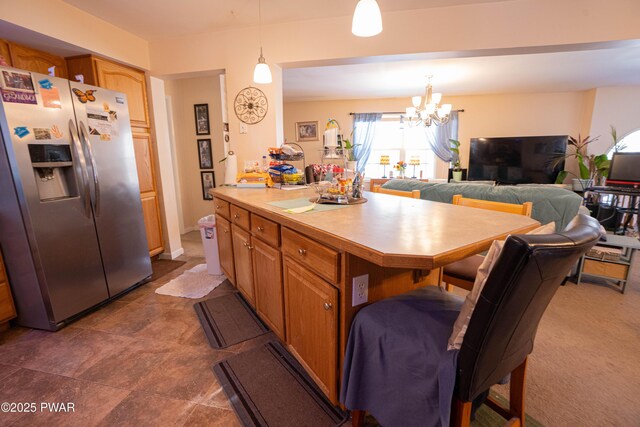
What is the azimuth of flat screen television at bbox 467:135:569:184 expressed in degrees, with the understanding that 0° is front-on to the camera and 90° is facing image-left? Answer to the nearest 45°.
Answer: approximately 0°

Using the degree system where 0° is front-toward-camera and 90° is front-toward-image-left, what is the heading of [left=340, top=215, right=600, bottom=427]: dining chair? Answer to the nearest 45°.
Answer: approximately 135°

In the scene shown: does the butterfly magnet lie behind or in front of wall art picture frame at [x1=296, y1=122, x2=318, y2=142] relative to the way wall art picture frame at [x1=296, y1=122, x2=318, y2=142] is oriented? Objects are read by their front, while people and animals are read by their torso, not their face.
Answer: in front

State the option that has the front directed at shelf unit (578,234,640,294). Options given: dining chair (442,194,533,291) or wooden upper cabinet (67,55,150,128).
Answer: the wooden upper cabinet

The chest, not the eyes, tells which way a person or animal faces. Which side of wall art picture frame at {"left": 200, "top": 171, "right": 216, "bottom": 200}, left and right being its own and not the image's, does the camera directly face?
front

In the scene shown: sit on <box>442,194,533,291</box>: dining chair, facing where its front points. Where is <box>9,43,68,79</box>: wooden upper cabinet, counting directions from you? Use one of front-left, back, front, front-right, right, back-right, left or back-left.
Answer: front-right

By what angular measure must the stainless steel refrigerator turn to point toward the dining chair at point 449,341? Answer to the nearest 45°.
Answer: approximately 45° to its right

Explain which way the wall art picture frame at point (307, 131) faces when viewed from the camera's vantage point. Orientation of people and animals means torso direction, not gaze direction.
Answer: facing the viewer

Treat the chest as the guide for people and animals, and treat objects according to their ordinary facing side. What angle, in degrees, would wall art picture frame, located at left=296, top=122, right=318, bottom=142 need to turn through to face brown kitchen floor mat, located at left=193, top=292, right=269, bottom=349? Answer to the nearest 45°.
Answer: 0° — it already faces it

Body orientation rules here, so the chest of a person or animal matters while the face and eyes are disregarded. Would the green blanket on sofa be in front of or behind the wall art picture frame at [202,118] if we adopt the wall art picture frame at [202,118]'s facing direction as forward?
in front

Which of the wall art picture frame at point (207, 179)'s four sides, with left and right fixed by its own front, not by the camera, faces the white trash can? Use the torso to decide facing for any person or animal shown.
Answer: front

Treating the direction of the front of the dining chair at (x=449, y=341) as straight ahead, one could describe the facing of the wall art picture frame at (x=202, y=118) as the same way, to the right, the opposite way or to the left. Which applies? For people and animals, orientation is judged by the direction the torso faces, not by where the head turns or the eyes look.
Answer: the opposite way

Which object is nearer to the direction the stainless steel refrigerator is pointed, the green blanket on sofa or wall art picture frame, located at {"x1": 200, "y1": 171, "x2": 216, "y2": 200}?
the green blanket on sofa

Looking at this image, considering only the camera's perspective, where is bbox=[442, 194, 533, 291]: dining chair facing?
facing the viewer and to the left of the viewer

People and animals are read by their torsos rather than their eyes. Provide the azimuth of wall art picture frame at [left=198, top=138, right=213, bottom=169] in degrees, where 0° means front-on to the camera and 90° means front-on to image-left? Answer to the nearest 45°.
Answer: approximately 0°

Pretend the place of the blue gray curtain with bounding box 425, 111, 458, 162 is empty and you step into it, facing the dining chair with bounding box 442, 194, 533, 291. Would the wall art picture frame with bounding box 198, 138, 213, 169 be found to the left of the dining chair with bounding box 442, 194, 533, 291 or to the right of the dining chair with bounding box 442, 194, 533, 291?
right

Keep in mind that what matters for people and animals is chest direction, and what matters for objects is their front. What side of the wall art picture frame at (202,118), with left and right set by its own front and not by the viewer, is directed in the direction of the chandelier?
left
